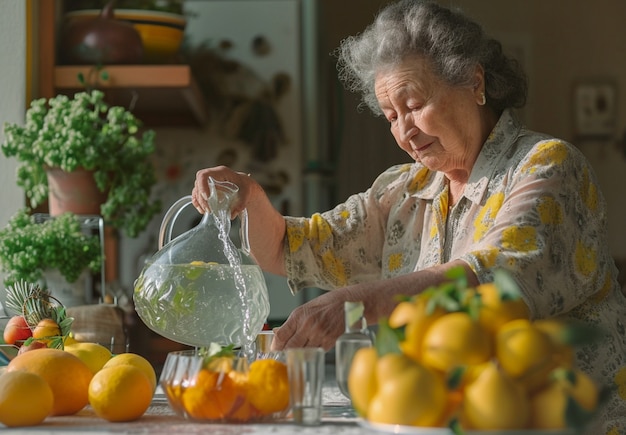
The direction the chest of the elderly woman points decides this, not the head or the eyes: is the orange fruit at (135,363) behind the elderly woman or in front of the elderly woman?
in front

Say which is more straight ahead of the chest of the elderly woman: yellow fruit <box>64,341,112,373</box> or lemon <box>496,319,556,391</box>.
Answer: the yellow fruit

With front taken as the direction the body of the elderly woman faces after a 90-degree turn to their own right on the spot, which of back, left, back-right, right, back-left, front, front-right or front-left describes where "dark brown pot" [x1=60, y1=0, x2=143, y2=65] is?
front

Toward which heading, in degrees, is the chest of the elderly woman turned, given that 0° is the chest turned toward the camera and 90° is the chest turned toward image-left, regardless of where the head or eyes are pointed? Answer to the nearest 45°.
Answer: approximately 45°

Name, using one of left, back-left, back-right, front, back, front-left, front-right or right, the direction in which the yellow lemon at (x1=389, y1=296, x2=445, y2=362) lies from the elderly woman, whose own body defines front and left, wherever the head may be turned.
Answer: front-left

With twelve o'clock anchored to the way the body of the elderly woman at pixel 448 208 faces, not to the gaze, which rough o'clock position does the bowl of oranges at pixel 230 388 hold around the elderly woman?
The bowl of oranges is roughly at 11 o'clock from the elderly woman.

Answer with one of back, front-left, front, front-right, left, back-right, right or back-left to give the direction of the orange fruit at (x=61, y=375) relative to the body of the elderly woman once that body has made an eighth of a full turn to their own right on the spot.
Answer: front-left

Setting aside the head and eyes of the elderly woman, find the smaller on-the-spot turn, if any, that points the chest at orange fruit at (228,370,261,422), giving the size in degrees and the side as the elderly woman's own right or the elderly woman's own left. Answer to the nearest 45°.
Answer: approximately 45° to the elderly woman's own left

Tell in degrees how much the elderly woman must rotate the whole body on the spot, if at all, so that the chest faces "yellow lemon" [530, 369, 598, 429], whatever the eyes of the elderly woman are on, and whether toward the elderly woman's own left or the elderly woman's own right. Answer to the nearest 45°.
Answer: approximately 45° to the elderly woman's own left

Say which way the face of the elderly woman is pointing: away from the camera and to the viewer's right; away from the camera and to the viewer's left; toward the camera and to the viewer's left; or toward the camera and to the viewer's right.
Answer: toward the camera and to the viewer's left

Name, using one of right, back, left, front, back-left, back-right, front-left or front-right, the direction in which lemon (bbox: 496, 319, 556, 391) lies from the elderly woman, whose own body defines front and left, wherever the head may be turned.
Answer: front-left

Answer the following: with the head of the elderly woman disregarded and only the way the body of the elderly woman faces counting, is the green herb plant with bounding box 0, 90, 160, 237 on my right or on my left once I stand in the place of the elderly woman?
on my right

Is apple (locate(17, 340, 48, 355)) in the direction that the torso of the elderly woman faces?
yes

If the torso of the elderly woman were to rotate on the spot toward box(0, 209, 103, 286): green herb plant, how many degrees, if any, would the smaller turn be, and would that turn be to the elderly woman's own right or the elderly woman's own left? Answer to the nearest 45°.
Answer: approximately 90° to the elderly woman's own right

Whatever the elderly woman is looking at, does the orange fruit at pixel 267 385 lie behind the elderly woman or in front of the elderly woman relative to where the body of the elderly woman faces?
in front

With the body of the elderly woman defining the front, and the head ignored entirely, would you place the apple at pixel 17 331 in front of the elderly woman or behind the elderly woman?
in front
